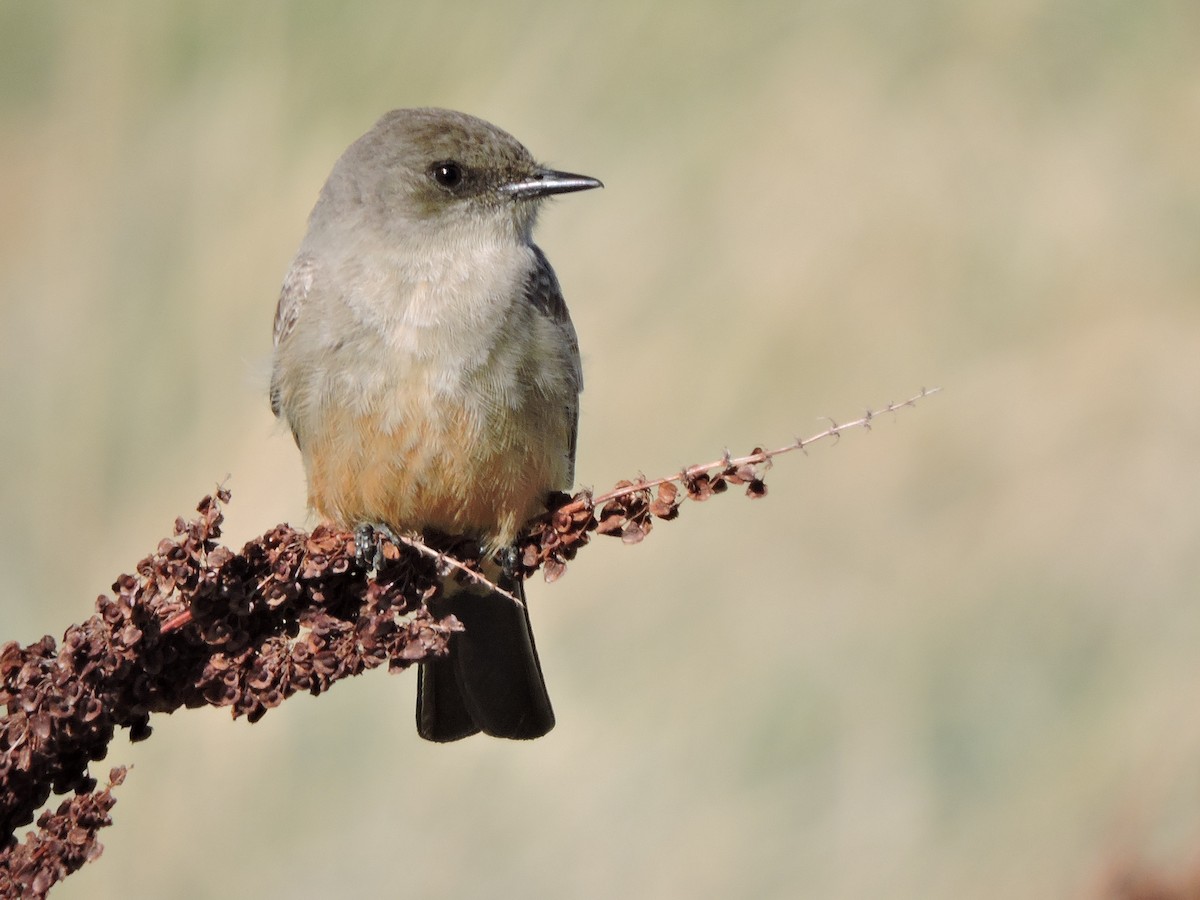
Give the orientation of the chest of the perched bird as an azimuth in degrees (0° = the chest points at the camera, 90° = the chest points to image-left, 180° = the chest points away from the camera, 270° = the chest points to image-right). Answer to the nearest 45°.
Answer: approximately 0°
